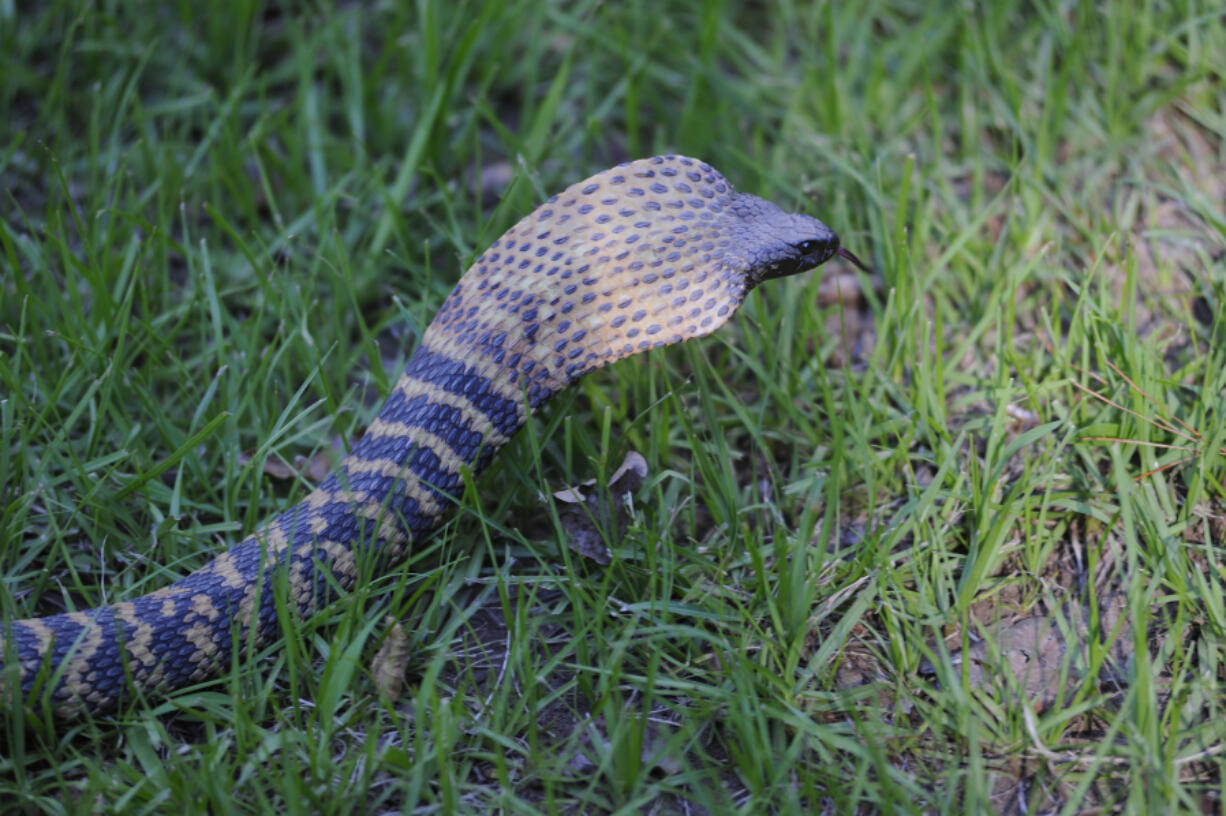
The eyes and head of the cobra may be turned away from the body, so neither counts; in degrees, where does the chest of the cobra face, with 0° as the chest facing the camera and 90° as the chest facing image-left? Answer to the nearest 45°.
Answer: approximately 270°
